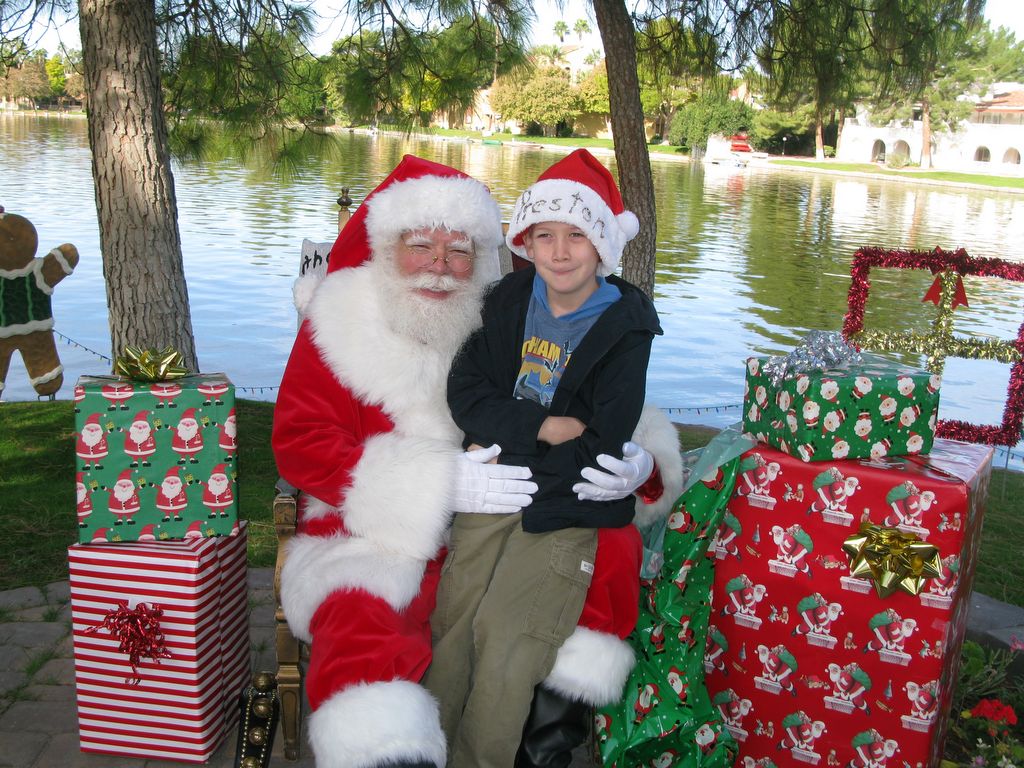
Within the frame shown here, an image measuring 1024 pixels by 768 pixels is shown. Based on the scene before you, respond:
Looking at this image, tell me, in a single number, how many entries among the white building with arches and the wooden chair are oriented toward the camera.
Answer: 2

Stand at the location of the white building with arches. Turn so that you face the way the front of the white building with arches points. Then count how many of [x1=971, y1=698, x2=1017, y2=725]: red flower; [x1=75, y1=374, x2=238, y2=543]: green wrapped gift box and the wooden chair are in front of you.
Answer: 3

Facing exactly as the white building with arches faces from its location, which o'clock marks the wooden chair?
The wooden chair is roughly at 12 o'clock from the white building with arches.

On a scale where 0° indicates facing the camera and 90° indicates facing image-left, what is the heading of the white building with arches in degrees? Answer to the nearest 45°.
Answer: approximately 0°

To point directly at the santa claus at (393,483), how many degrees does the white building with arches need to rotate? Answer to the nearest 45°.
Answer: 0° — it already faces them
